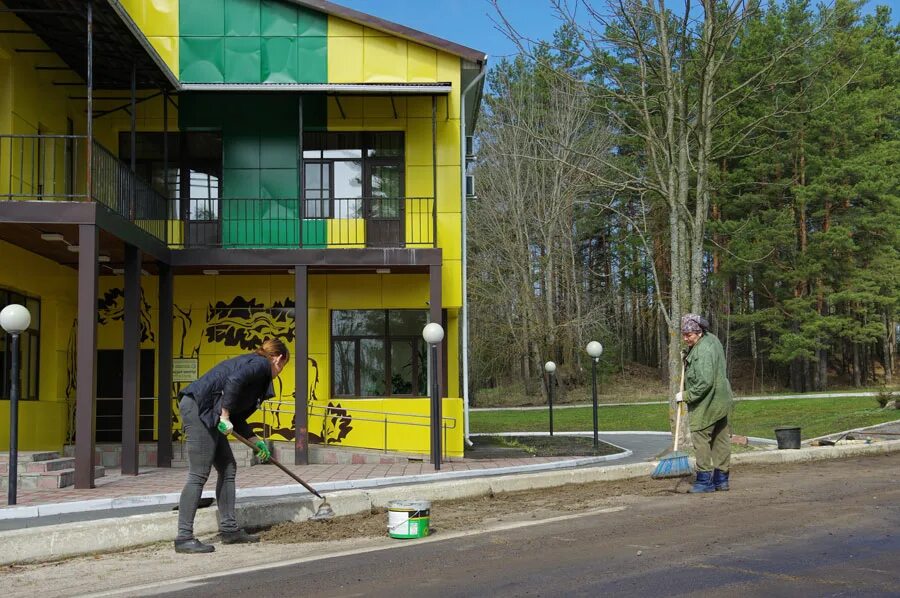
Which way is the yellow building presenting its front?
toward the camera

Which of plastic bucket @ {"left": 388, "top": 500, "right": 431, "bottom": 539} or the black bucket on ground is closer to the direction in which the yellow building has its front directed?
the plastic bucket

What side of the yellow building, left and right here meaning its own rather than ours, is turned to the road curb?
front

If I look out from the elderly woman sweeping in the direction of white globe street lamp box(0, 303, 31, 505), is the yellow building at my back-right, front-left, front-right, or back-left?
front-right

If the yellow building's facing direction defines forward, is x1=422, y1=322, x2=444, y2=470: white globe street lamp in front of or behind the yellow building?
in front

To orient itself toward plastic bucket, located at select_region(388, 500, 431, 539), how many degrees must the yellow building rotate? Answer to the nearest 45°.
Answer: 0° — it already faces it

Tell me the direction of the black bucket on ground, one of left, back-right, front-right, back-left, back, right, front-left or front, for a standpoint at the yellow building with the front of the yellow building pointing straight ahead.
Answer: front-left

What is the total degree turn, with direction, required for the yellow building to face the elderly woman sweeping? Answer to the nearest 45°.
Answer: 0° — it already faces them

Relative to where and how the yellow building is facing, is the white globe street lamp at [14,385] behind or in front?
in front
